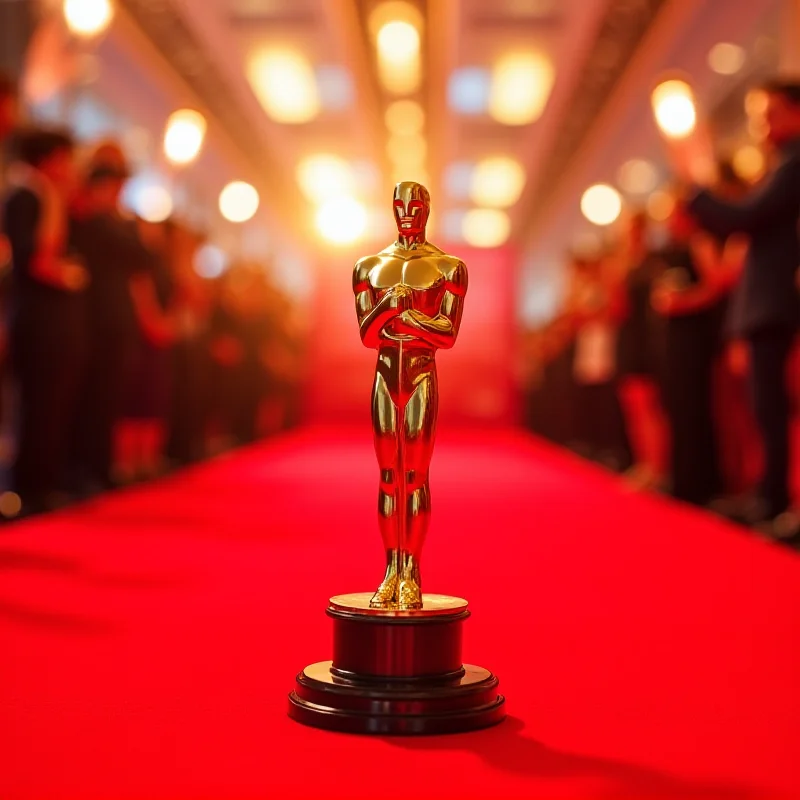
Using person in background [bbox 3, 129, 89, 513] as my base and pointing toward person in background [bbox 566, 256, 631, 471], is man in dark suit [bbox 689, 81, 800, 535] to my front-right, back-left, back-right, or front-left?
front-right

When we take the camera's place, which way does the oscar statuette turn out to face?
facing the viewer

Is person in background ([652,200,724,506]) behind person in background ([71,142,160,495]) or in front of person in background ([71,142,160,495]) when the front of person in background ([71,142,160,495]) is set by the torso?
in front

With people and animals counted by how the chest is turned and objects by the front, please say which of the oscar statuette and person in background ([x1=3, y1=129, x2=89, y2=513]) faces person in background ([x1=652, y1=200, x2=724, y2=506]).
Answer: person in background ([x1=3, y1=129, x2=89, y2=513])

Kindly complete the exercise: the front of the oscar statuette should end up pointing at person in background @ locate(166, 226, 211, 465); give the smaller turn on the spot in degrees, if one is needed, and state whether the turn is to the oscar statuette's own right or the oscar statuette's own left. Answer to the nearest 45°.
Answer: approximately 180°

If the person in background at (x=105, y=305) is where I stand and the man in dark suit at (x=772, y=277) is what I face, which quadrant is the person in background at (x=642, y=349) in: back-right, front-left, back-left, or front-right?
front-left

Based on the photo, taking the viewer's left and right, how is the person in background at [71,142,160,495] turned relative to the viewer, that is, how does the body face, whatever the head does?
facing to the right of the viewer

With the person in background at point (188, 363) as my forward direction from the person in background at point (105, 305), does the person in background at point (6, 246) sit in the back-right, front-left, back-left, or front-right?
back-left

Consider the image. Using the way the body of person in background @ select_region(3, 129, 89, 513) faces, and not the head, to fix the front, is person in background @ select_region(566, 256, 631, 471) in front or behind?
in front

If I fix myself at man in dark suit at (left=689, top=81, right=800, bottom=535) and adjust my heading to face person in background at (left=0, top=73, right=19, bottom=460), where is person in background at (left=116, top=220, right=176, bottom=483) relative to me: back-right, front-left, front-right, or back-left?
front-right

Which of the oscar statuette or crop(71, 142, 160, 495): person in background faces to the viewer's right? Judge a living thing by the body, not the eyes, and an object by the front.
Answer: the person in background

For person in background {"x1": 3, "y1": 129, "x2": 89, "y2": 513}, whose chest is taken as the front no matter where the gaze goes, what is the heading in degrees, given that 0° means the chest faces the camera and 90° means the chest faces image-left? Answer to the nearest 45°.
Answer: approximately 270°

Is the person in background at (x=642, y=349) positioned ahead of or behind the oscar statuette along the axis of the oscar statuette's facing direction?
behind

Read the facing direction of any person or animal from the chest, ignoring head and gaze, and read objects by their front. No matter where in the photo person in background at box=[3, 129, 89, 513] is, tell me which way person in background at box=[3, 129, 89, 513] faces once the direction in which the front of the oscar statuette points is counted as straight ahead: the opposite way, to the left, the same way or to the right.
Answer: to the left

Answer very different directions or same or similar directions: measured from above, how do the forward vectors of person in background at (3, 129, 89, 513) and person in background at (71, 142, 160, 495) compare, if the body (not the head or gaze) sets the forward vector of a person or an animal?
same or similar directions

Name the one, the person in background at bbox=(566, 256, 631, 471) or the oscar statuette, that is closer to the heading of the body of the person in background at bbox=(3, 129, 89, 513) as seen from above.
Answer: the person in background

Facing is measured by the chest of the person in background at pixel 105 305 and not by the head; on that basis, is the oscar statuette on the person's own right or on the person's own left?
on the person's own right
